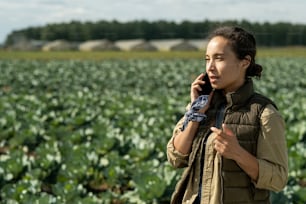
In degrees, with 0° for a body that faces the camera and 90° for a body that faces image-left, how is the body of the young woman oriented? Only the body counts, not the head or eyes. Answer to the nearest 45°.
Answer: approximately 45°
